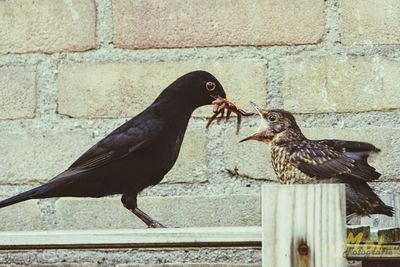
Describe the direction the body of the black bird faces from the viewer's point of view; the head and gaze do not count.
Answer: to the viewer's right

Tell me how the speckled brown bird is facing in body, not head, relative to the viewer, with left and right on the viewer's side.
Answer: facing to the left of the viewer

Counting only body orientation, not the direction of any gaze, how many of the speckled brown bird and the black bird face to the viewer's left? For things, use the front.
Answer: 1

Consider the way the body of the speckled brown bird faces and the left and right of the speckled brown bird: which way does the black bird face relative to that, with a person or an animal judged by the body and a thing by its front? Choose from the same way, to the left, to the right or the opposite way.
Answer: the opposite way
